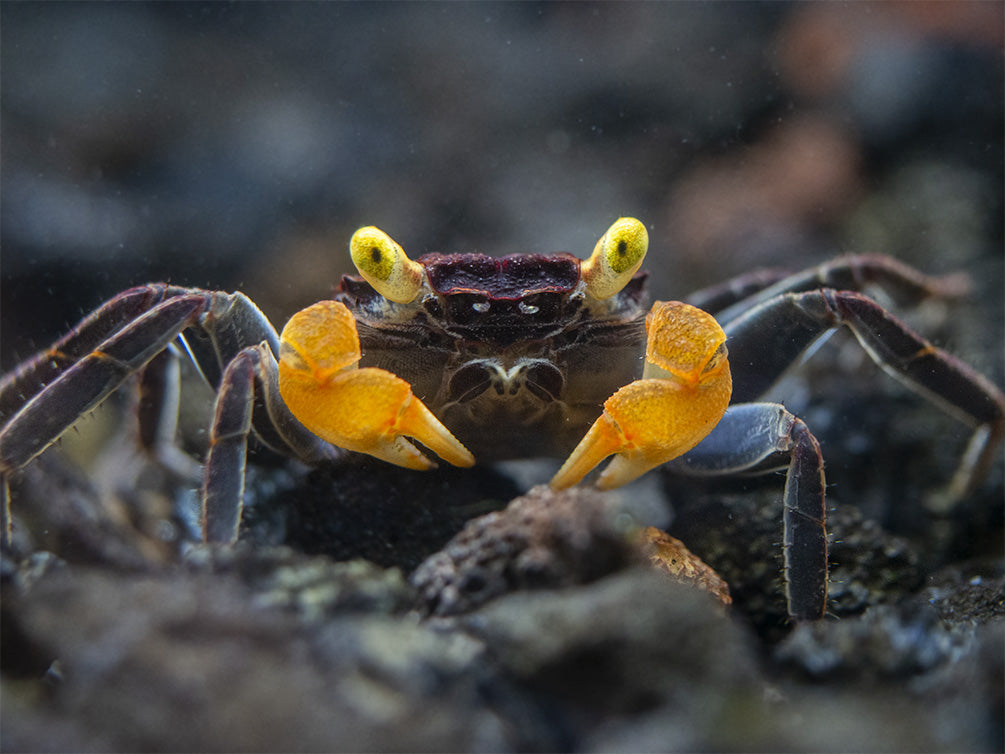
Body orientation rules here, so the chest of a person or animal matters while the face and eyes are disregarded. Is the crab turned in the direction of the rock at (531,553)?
yes

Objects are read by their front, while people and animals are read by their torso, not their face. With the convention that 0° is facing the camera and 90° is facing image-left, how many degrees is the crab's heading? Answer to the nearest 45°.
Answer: approximately 0°
